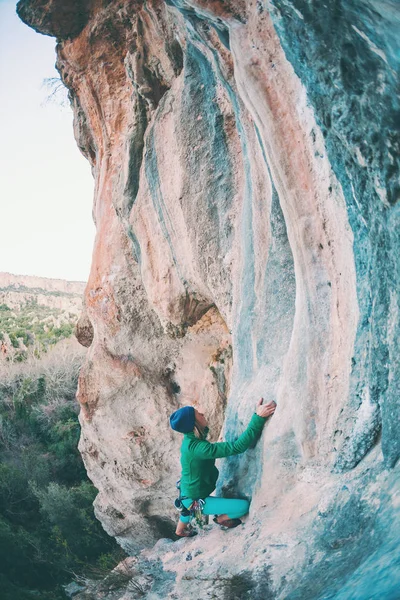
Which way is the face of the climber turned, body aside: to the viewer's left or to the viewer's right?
to the viewer's right

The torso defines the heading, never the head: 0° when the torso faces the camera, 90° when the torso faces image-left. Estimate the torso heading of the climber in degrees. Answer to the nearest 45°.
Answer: approximately 270°
